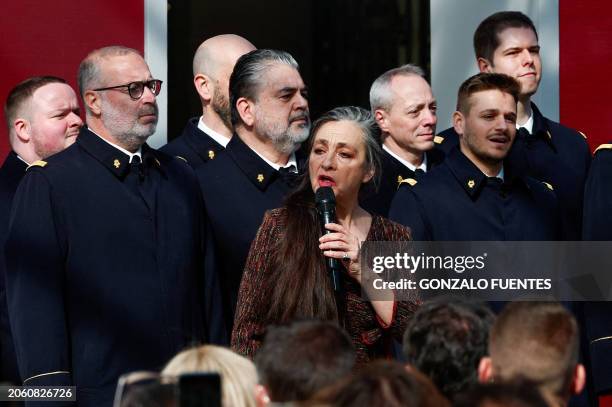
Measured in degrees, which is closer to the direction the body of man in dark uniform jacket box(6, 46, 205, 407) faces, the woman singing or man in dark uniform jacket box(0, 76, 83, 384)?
the woman singing

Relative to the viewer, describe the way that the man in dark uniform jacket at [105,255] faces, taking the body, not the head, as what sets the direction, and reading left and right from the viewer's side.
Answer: facing the viewer and to the right of the viewer

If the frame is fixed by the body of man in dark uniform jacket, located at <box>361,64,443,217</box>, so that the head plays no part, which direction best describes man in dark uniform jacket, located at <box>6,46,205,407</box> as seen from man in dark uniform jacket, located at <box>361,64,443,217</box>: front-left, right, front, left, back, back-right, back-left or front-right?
right

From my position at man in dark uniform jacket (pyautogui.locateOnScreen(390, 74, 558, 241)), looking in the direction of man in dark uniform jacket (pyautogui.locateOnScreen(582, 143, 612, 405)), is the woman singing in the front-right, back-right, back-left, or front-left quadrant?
back-right

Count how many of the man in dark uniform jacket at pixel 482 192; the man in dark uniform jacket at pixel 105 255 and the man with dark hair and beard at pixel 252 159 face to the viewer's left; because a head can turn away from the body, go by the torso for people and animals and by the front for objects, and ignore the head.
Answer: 0

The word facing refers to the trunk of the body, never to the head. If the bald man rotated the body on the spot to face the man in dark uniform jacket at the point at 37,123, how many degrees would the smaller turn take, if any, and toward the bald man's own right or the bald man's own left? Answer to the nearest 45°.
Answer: approximately 135° to the bald man's own right

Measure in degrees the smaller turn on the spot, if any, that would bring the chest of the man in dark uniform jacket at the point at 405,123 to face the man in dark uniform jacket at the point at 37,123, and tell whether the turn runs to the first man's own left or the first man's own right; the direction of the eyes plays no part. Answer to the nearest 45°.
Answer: approximately 135° to the first man's own right
